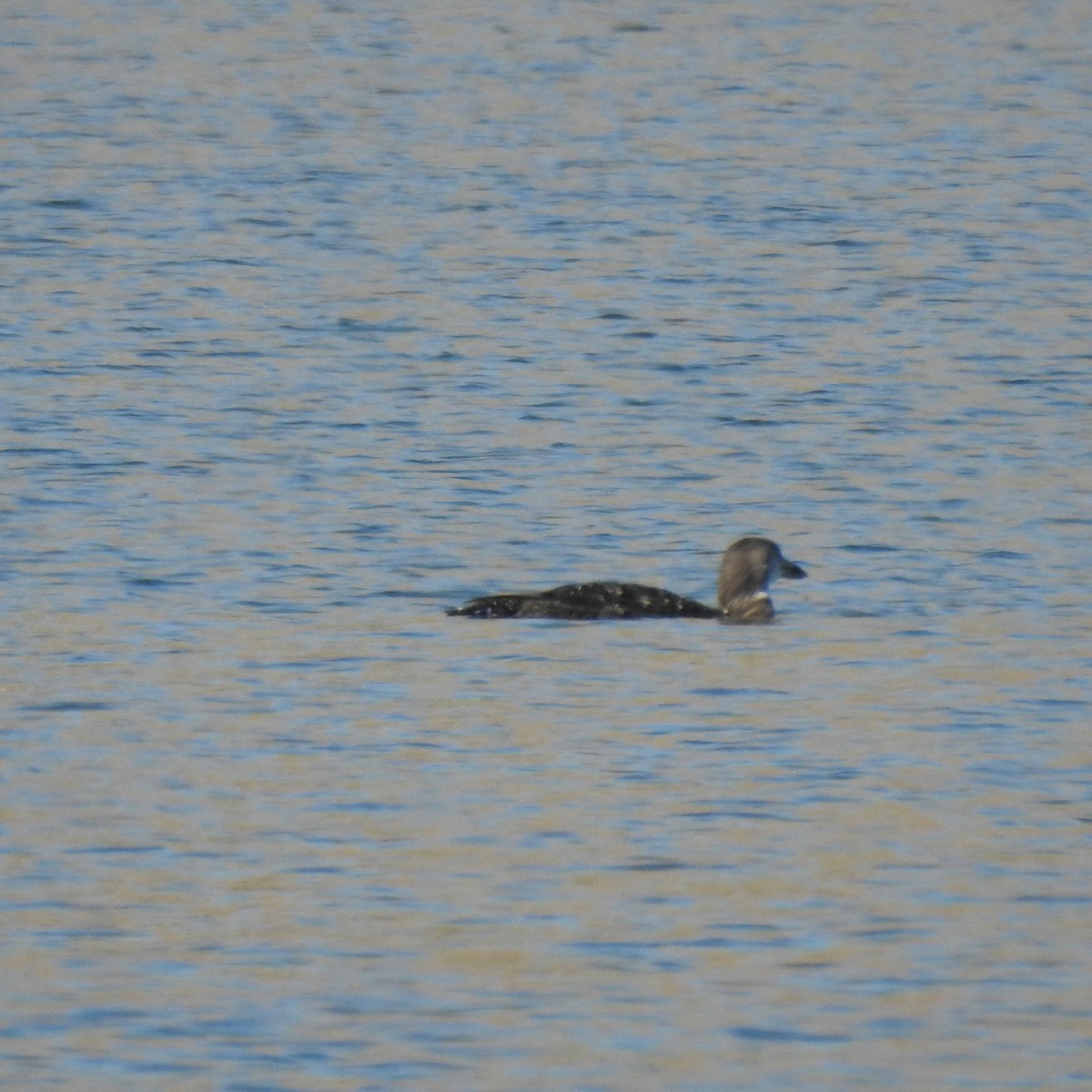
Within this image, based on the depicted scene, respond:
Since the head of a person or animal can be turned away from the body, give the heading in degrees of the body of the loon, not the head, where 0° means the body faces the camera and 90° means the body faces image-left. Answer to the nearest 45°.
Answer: approximately 270°
